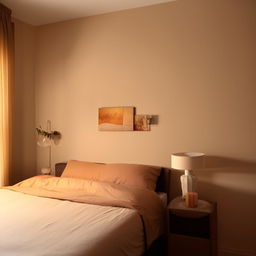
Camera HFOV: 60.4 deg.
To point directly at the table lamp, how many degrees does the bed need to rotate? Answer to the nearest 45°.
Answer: approximately 135° to its left

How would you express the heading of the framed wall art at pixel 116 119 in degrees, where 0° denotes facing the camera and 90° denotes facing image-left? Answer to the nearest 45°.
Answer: approximately 0°

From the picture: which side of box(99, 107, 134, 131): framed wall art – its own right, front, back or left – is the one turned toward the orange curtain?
right

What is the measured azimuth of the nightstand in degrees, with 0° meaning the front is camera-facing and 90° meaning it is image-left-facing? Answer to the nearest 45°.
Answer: approximately 0°

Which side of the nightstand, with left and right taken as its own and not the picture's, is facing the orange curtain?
right

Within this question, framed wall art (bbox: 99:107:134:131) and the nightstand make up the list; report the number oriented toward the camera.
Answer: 2

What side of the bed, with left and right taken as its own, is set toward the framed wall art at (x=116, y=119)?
back
